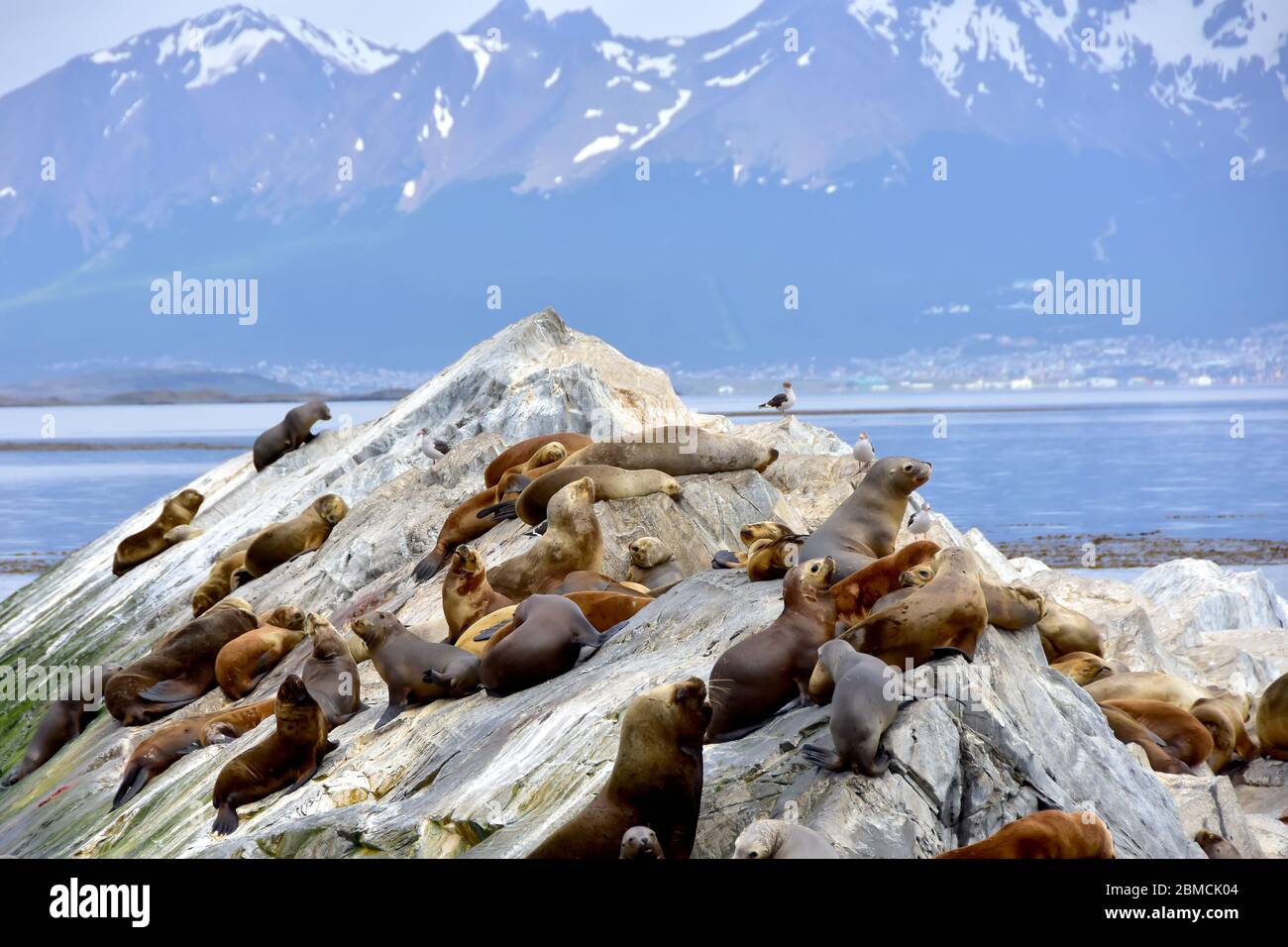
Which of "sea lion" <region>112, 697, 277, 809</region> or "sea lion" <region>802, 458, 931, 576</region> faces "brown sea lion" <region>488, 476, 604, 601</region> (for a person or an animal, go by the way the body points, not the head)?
"sea lion" <region>112, 697, 277, 809</region>

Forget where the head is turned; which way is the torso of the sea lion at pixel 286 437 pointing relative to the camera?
to the viewer's right

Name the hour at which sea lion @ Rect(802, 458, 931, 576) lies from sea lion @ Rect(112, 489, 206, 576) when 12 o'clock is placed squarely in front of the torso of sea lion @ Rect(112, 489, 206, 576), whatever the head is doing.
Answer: sea lion @ Rect(802, 458, 931, 576) is roughly at 12 o'clock from sea lion @ Rect(112, 489, 206, 576).

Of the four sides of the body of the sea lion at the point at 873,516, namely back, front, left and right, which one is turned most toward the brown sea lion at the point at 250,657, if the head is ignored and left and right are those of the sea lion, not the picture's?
back

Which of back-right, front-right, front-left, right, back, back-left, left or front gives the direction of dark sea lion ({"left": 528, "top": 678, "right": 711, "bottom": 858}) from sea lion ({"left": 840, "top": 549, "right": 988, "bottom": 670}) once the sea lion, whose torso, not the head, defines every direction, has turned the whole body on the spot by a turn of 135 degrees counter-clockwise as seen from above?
left

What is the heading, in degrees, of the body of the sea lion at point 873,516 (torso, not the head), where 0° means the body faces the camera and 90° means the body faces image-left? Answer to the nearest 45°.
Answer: approximately 270°

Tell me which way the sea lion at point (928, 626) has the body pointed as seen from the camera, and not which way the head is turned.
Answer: to the viewer's right

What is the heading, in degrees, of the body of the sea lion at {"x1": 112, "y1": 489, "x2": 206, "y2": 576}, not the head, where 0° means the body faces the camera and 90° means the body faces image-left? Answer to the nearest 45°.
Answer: approximately 270°

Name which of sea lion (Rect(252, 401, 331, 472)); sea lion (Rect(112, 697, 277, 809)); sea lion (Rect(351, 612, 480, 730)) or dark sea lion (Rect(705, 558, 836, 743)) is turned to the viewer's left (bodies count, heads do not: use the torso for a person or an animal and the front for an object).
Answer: sea lion (Rect(351, 612, 480, 730))

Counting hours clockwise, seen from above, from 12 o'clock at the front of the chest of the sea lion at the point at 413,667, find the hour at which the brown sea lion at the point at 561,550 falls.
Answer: The brown sea lion is roughly at 4 o'clock from the sea lion.

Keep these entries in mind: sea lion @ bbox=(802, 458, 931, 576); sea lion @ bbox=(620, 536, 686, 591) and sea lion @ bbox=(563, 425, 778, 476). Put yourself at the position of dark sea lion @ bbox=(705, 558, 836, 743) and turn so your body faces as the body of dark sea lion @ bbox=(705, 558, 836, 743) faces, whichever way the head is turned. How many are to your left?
3

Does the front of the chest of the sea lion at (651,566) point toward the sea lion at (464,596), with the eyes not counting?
yes
